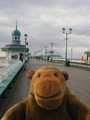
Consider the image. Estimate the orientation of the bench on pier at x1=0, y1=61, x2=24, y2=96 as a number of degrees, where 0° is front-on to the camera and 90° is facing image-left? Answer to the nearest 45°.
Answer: approximately 270°
